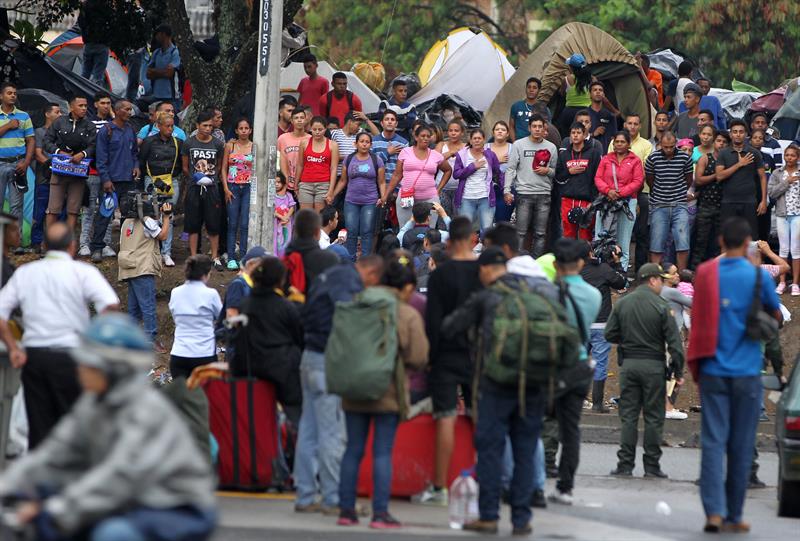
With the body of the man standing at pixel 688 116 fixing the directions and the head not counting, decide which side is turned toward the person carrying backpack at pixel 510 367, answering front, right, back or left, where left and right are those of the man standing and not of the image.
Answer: front

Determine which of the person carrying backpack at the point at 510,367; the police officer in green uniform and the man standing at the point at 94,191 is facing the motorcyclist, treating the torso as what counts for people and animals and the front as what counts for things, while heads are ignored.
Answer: the man standing

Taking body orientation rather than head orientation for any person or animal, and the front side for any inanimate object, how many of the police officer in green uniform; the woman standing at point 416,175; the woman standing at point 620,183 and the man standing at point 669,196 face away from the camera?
1

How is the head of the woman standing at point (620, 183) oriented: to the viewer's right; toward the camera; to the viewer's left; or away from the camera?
toward the camera

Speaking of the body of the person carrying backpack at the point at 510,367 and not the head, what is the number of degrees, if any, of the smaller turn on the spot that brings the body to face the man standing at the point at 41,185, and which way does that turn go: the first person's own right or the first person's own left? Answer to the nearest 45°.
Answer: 0° — they already face them

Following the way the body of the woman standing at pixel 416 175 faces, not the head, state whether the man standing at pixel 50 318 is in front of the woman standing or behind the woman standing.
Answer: in front

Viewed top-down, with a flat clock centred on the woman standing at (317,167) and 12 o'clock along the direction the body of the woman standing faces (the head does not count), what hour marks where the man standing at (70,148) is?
The man standing is roughly at 3 o'clock from the woman standing.

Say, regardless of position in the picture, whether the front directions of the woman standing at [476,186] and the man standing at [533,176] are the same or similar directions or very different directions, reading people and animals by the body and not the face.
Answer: same or similar directions

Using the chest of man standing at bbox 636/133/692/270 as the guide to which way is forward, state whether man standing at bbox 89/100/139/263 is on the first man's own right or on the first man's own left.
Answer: on the first man's own right

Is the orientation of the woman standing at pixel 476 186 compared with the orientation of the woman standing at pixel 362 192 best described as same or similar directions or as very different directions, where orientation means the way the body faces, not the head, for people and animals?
same or similar directions

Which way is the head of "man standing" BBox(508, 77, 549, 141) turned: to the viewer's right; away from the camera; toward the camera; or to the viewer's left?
toward the camera

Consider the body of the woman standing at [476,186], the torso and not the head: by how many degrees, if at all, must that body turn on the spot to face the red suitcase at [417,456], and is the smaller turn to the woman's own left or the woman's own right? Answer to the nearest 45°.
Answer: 0° — they already face it

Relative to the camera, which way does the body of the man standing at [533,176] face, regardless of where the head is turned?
toward the camera

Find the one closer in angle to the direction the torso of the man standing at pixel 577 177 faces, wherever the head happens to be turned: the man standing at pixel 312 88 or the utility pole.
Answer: the utility pole

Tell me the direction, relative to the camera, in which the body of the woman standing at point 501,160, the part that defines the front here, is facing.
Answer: toward the camera

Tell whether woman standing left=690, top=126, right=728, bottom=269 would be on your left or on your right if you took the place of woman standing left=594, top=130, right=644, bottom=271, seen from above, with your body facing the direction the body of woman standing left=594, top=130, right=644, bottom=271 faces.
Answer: on your left

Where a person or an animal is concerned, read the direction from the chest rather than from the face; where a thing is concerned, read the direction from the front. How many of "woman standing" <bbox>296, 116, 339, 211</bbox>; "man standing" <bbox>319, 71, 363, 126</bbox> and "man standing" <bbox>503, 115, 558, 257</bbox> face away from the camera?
0

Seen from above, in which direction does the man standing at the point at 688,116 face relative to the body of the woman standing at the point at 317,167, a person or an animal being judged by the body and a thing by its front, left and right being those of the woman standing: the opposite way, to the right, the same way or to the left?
the same way

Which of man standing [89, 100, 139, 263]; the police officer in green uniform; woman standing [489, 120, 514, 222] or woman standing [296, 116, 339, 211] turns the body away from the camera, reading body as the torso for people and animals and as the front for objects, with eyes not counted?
the police officer in green uniform

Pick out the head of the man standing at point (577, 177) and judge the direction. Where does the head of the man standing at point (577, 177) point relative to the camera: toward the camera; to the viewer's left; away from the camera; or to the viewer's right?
toward the camera

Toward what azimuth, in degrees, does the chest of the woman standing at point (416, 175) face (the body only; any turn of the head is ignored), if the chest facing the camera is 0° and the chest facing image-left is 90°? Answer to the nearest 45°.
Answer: approximately 0°

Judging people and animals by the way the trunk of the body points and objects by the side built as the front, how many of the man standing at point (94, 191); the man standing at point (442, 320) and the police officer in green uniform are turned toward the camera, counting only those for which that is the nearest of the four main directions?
1

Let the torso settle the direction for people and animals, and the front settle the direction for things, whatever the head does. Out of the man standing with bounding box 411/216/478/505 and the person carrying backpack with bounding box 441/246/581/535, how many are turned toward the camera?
0
